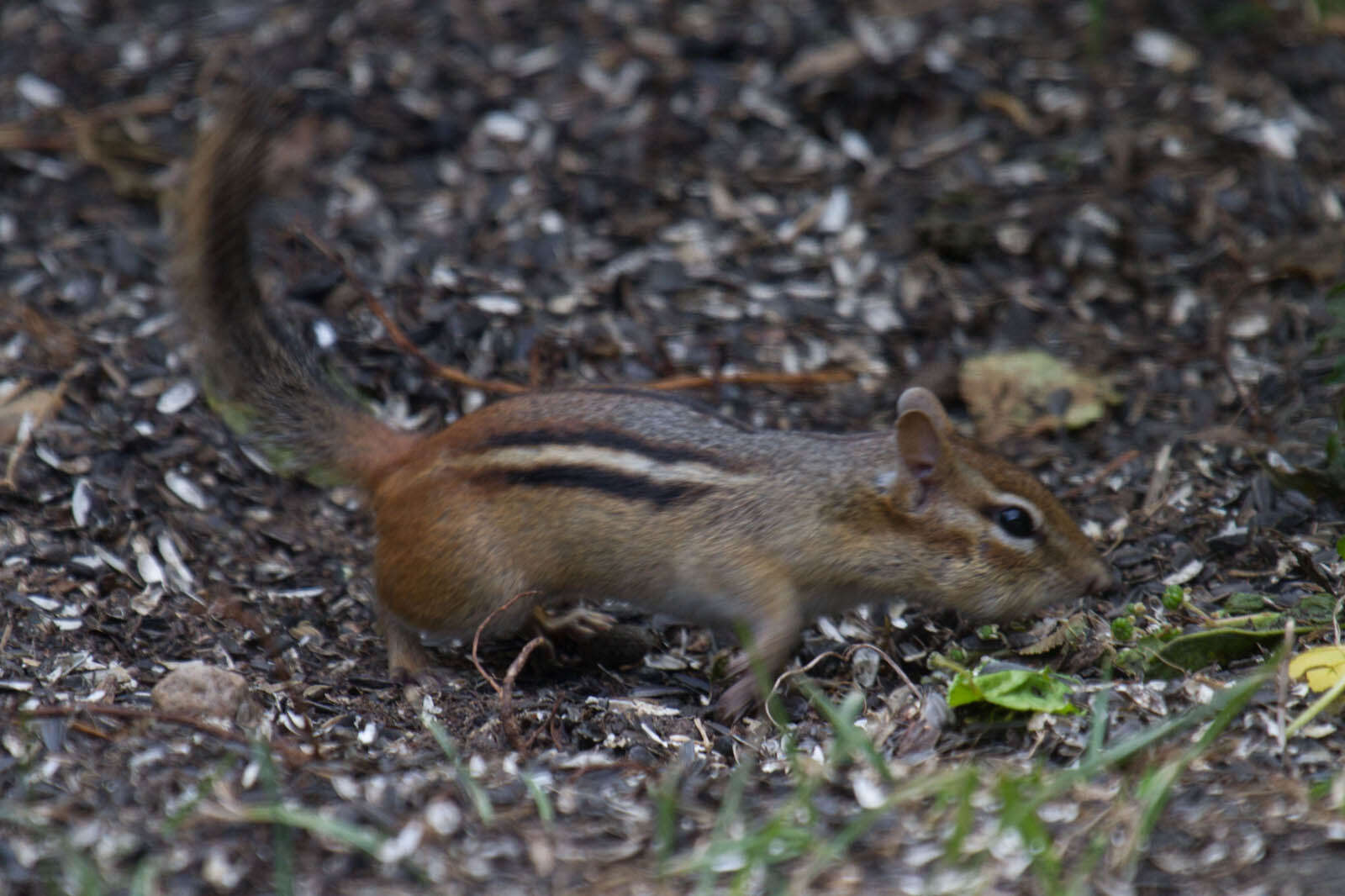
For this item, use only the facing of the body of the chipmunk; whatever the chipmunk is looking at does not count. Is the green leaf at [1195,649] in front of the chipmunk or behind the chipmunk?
in front

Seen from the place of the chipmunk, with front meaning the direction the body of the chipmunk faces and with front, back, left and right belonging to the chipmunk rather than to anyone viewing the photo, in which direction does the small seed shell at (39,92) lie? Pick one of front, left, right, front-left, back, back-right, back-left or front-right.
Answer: back-left

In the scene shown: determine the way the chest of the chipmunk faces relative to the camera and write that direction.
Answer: to the viewer's right

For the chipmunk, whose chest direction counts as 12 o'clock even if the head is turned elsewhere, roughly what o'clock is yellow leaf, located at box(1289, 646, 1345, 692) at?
The yellow leaf is roughly at 1 o'clock from the chipmunk.

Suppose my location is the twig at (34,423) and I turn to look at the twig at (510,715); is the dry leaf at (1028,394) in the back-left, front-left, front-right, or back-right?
front-left

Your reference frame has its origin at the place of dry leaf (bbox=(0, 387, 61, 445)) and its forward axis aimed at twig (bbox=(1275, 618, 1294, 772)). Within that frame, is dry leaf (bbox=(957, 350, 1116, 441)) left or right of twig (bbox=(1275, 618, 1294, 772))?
left

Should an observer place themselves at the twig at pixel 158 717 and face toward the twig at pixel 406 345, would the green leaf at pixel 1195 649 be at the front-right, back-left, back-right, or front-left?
front-right

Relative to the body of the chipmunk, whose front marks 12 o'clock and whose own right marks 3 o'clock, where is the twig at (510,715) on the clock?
The twig is roughly at 4 o'clock from the chipmunk.

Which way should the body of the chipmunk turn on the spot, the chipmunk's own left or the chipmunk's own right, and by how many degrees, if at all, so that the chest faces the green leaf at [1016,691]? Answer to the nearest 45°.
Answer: approximately 45° to the chipmunk's own right

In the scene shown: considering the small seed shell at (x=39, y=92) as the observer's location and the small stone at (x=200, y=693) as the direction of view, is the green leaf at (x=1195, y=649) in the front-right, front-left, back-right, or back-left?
front-left

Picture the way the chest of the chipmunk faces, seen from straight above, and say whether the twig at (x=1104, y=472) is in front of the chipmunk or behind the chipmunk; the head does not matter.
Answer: in front

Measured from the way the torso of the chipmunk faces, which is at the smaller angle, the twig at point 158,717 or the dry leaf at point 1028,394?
the dry leaf

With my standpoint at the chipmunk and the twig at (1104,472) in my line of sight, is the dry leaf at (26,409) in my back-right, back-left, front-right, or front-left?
back-left

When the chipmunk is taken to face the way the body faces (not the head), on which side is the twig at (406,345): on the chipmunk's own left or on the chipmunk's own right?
on the chipmunk's own left
